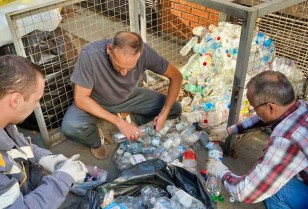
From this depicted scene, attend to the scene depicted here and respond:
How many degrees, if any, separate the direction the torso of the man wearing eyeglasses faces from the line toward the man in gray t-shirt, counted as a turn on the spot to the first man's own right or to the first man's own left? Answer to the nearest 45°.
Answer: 0° — they already face them

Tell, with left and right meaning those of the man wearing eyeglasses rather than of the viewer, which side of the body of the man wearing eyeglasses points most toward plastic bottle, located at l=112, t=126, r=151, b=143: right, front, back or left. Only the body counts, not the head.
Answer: front

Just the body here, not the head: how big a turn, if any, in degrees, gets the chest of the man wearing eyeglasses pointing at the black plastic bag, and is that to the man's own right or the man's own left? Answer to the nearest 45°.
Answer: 0° — they already face it

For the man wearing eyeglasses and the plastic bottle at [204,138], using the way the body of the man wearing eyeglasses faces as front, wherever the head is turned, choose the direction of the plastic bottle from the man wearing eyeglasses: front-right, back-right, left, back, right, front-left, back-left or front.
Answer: front-right

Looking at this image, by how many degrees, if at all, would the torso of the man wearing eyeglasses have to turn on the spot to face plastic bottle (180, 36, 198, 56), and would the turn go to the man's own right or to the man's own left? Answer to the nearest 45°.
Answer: approximately 45° to the man's own right

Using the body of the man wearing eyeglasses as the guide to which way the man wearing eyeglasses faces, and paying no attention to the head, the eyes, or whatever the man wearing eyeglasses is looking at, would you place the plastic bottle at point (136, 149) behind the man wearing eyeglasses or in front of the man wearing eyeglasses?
in front

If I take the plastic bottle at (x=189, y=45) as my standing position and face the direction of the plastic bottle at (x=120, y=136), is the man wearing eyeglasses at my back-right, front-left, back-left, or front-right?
front-left

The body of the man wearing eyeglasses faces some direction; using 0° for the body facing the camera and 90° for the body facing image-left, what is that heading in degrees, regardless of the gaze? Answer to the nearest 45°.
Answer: approximately 90°

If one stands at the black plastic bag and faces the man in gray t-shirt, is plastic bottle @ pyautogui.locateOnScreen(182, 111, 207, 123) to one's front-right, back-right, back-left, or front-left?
front-right

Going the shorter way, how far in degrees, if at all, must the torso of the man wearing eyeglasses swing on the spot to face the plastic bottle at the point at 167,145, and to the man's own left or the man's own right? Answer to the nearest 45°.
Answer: approximately 45° to the man's own right
